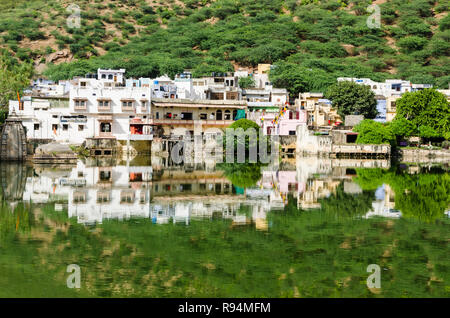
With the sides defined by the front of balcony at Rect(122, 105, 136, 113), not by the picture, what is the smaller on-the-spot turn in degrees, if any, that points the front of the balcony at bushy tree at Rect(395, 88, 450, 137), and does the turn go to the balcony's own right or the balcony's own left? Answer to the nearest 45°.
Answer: approximately 90° to the balcony's own left

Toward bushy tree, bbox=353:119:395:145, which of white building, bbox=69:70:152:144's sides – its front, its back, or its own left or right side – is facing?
left

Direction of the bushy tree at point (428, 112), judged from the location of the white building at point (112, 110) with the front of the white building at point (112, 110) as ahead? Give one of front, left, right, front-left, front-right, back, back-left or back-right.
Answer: left

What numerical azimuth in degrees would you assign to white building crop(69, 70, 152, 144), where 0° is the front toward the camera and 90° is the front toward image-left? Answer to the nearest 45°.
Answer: approximately 0°
